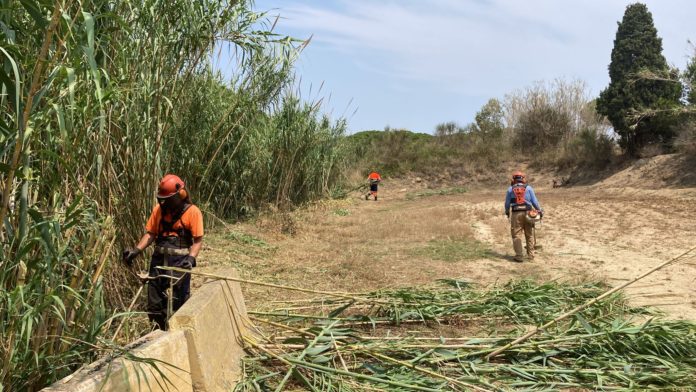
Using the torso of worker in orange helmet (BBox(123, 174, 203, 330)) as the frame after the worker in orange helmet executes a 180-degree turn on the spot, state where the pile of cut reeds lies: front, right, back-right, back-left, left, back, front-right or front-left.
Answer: right

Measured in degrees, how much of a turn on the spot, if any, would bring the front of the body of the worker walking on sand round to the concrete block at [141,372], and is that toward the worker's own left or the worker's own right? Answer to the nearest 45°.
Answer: approximately 180°

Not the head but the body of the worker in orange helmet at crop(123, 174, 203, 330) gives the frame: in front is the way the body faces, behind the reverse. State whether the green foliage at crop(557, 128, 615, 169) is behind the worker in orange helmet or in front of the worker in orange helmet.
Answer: behind

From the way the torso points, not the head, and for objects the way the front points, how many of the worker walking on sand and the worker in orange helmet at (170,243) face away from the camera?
1

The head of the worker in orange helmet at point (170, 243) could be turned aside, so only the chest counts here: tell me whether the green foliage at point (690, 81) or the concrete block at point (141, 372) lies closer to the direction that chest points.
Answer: the concrete block

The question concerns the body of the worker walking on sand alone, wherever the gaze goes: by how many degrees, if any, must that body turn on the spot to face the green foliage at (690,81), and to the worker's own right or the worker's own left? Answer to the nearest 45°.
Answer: approximately 45° to the worker's own right

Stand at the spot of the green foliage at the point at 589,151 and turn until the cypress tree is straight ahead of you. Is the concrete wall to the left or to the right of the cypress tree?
right

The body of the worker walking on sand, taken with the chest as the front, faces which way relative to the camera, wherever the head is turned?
away from the camera

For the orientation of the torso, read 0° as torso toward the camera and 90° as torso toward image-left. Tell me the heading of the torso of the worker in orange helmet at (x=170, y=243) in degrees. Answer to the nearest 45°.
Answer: approximately 45°

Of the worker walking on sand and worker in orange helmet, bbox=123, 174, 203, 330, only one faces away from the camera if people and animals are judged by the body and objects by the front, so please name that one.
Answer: the worker walking on sand

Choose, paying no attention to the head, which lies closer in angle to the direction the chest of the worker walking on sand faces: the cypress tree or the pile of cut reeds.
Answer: the cypress tree

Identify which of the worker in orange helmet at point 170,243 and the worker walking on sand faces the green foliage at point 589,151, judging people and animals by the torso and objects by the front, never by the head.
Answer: the worker walking on sand

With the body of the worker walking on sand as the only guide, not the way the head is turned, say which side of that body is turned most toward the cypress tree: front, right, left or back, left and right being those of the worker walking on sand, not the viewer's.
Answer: front

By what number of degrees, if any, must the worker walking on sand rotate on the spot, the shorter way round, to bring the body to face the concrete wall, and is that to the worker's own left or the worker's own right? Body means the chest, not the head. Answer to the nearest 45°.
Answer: approximately 180°

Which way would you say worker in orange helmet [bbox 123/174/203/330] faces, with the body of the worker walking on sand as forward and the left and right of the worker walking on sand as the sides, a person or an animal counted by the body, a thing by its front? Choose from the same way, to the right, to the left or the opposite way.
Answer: the opposite way

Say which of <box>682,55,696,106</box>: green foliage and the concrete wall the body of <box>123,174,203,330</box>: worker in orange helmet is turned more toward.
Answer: the concrete wall
